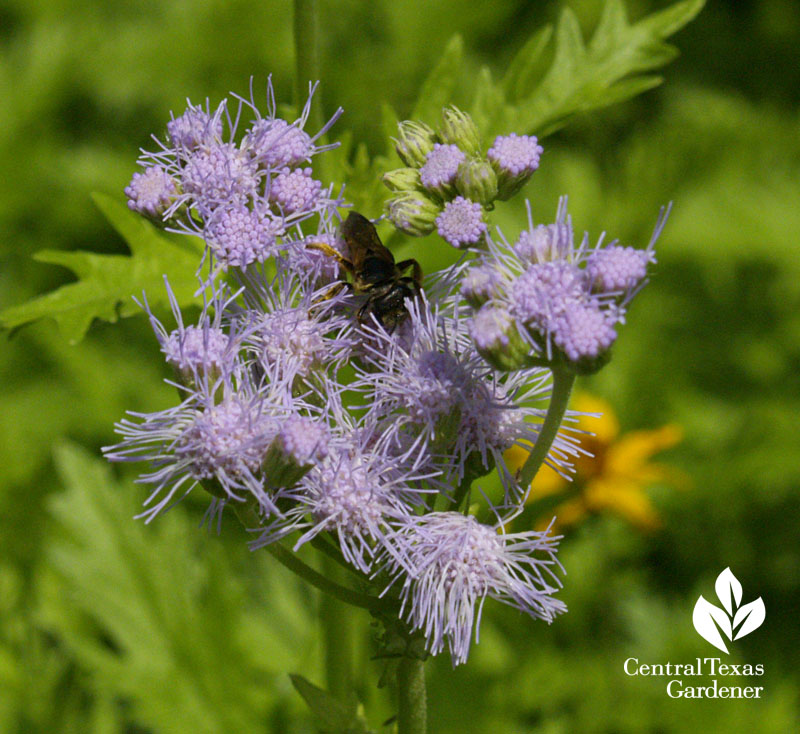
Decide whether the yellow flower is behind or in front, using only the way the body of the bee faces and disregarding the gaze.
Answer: behind
